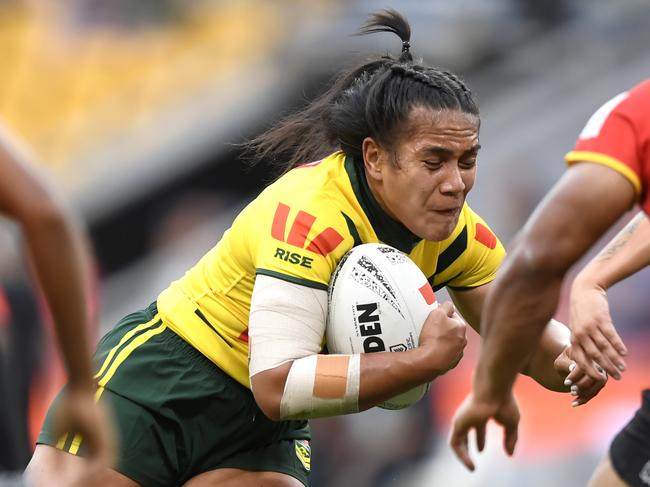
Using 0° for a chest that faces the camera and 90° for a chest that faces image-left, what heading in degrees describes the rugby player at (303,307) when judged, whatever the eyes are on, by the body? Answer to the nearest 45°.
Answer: approximately 315°

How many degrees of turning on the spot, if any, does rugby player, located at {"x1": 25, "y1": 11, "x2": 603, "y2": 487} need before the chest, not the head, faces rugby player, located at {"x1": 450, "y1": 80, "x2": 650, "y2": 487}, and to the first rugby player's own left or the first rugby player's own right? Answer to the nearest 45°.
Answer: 0° — they already face them

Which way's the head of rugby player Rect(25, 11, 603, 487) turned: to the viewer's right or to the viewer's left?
to the viewer's right
